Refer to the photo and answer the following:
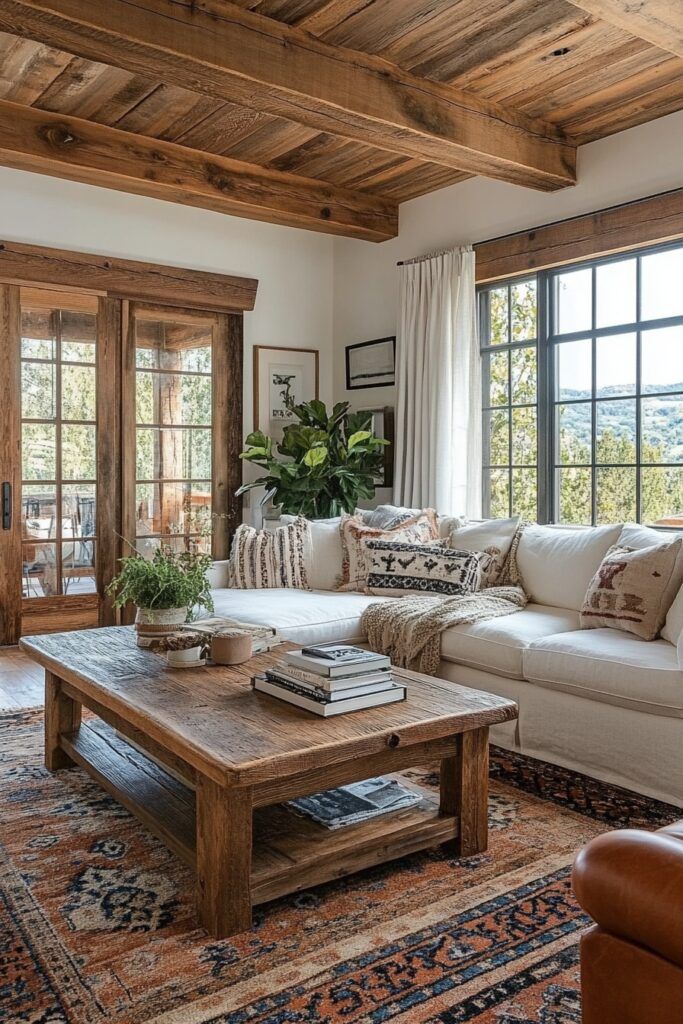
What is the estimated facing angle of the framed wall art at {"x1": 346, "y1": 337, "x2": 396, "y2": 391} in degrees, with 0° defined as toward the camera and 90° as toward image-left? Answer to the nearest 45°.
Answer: approximately 45°

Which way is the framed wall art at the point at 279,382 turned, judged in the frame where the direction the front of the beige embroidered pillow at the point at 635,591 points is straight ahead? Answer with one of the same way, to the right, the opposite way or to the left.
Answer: to the left

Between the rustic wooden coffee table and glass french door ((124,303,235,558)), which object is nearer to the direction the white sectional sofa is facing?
the rustic wooden coffee table

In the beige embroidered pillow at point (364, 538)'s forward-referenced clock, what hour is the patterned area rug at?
The patterned area rug is roughly at 12 o'clock from the beige embroidered pillow.

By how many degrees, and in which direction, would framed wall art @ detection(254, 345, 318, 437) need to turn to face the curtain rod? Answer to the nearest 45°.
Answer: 0° — it already faces it

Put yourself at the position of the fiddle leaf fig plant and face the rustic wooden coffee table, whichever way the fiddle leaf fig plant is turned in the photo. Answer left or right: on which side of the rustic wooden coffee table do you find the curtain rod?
left

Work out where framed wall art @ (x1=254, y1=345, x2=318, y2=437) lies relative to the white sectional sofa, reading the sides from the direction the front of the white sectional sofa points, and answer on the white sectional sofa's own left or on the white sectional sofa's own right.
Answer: on the white sectional sofa's own right

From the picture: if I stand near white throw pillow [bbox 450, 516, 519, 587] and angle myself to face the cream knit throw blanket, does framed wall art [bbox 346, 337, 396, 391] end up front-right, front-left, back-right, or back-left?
back-right

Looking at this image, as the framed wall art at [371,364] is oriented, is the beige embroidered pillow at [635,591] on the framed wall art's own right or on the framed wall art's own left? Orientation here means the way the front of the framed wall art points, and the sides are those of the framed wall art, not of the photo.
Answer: on the framed wall art's own left

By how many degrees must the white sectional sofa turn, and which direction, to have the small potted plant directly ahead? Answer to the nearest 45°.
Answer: approximately 45° to its right

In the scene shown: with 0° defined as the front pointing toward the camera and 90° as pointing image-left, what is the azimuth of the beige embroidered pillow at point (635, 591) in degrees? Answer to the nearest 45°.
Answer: approximately 45°
